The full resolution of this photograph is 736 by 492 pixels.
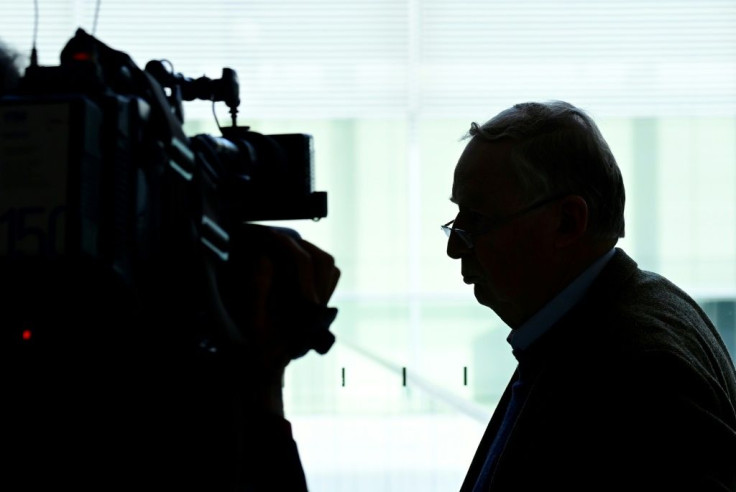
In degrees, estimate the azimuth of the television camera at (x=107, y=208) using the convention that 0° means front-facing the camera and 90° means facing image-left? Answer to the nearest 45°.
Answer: approximately 225°
